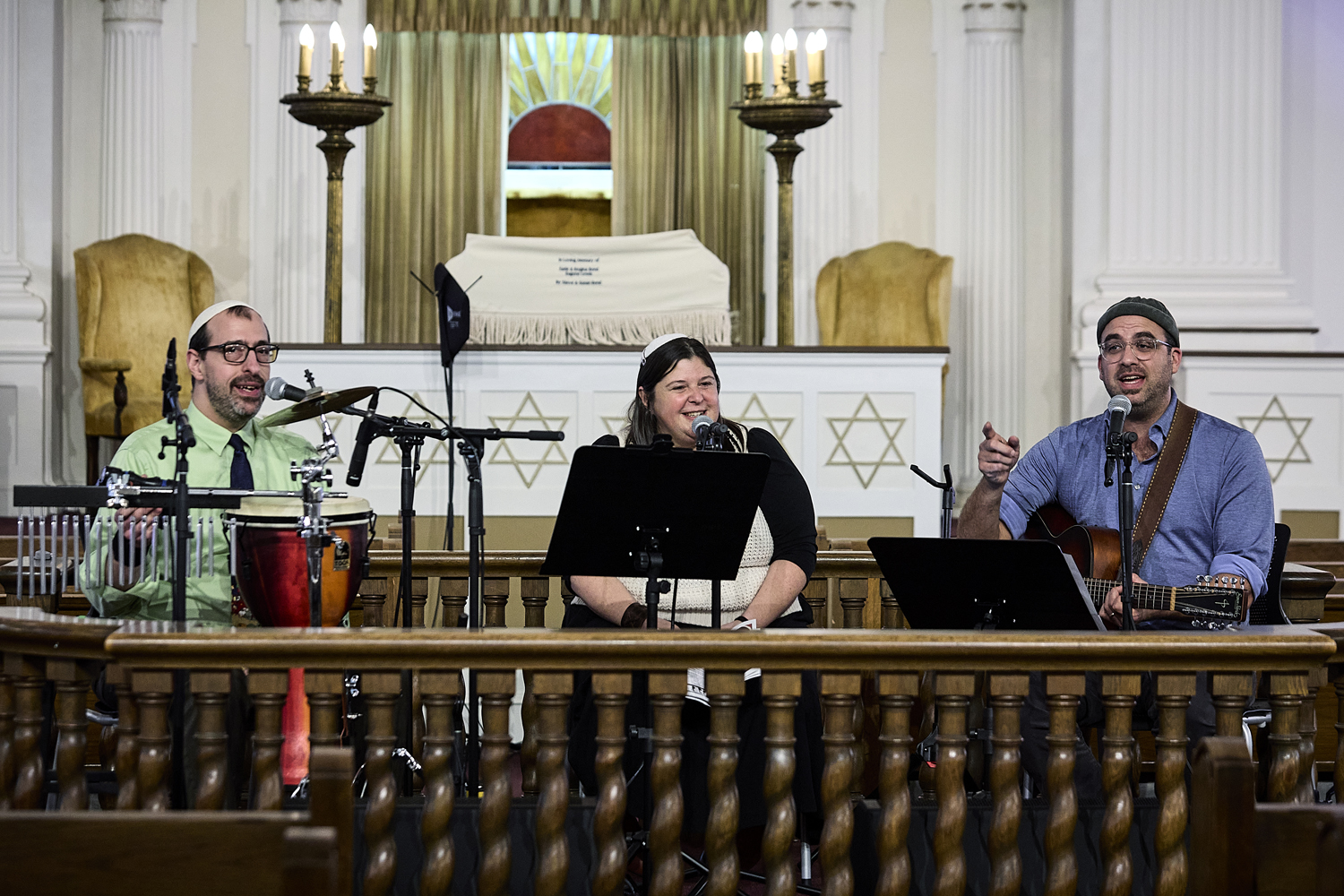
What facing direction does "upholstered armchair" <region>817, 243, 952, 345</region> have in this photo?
toward the camera

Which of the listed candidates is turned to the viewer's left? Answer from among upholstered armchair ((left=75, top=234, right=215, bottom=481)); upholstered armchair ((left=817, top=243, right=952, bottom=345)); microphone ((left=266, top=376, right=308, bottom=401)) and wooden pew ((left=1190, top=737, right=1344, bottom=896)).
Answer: the microphone

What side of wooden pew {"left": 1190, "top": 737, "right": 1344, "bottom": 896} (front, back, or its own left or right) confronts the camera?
back

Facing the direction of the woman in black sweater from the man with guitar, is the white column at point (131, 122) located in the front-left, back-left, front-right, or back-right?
front-right

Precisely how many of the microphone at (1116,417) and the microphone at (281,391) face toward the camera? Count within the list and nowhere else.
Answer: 0

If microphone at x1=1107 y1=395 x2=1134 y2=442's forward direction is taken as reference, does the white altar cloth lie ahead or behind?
ahead

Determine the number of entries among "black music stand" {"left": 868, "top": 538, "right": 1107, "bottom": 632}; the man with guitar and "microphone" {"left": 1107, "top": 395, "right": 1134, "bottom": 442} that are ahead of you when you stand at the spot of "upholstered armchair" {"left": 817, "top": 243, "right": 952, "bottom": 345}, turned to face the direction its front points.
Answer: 3

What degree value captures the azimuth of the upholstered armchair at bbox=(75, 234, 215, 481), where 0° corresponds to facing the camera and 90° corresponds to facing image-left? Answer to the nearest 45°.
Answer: approximately 315°

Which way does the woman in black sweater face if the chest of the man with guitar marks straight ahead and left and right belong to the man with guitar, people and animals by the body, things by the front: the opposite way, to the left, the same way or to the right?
the same way

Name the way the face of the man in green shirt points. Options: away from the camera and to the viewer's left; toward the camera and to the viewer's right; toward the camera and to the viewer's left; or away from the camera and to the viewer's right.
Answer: toward the camera and to the viewer's right

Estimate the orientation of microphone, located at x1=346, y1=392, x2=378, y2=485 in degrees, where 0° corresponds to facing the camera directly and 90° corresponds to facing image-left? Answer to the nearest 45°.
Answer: approximately 90°

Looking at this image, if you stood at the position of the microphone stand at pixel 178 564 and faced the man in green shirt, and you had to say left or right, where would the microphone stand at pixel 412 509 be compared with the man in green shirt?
right

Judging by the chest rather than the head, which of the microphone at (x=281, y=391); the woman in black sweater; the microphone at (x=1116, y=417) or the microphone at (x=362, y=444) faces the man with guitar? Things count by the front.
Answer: the microphone at (x=1116, y=417)

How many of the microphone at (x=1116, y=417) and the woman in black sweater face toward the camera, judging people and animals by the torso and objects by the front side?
1

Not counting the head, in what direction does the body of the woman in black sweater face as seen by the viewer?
toward the camera

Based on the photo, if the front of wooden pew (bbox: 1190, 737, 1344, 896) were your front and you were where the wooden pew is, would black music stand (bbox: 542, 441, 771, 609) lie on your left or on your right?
on your left
